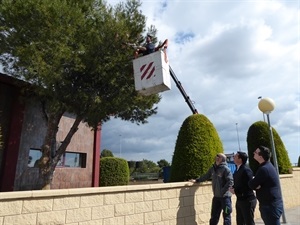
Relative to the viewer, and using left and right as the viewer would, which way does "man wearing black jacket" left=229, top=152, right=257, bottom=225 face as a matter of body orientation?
facing to the left of the viewer

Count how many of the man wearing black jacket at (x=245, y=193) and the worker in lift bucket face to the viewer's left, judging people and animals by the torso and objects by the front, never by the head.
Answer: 2

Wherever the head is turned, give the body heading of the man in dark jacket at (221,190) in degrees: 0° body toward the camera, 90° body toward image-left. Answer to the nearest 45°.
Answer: approximately 45°

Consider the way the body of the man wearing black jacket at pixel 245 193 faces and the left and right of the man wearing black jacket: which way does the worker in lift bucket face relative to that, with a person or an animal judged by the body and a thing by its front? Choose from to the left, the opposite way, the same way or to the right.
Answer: the same way

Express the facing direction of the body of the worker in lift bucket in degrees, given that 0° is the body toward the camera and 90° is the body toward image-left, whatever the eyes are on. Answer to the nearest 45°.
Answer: approximately 90°

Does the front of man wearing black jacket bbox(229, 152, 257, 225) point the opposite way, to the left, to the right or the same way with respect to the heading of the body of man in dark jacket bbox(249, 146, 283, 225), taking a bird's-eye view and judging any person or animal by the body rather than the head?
the same way

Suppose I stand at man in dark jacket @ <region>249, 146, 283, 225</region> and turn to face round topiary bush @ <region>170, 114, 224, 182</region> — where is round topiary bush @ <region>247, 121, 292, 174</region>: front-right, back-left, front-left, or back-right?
front-right

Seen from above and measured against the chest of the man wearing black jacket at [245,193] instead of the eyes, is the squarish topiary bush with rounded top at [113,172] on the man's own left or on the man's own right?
on the man's own right

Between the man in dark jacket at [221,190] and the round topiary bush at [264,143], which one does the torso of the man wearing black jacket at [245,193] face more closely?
the man in dark jacket

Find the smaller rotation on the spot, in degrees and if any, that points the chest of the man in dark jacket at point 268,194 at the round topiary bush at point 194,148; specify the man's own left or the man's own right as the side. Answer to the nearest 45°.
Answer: approximately 45° to the man's own right

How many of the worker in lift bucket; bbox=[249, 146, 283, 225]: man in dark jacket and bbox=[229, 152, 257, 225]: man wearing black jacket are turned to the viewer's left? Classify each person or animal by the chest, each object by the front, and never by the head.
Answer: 3

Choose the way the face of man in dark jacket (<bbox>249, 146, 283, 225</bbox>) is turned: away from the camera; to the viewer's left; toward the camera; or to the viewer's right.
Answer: to the viewer's left

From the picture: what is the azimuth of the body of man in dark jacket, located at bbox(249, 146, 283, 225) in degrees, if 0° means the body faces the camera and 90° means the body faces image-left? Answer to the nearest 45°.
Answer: approximately 90°

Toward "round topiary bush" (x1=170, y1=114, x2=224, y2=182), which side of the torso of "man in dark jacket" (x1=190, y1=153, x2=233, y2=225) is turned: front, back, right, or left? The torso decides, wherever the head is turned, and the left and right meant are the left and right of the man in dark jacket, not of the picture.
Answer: right
